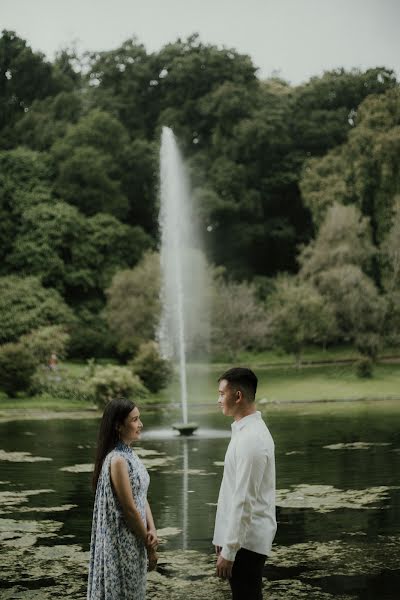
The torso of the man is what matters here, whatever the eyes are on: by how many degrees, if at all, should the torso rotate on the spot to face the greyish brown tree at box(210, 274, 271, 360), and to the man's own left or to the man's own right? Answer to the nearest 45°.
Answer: approximately 90° to the man's own right

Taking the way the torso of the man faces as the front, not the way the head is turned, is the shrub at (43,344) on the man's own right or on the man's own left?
on the man's own right

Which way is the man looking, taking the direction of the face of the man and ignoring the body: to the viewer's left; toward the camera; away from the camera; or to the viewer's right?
to the viewer's left

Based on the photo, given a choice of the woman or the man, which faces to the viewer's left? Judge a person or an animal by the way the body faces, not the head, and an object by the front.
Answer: the man

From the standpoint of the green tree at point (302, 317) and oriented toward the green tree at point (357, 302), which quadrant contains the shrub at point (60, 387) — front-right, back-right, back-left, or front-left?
back-right

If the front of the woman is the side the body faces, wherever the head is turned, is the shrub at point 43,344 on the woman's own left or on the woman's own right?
on the woman's own left

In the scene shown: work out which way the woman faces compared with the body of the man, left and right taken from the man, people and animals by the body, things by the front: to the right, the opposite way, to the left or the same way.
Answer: the opposite way

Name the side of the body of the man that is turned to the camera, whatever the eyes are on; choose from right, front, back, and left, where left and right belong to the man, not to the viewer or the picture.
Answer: left

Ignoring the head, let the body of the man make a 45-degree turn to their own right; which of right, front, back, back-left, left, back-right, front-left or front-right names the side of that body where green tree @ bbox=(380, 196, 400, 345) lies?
front-right

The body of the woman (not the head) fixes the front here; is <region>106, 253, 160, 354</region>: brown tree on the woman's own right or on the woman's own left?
on the woman's own left

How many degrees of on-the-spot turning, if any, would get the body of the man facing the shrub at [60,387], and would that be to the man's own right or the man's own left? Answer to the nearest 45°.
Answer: approximately 90° to the man's own right

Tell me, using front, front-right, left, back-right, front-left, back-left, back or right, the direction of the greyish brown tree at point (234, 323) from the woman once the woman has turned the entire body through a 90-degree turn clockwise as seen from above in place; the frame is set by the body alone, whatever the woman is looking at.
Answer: back

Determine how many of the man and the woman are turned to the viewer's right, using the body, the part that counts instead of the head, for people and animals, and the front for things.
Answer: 1

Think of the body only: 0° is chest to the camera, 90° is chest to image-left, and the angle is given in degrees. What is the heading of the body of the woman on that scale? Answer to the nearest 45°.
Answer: approximately 270°

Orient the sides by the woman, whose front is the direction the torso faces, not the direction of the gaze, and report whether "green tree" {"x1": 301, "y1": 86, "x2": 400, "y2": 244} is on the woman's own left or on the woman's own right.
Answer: on the woman's own left
